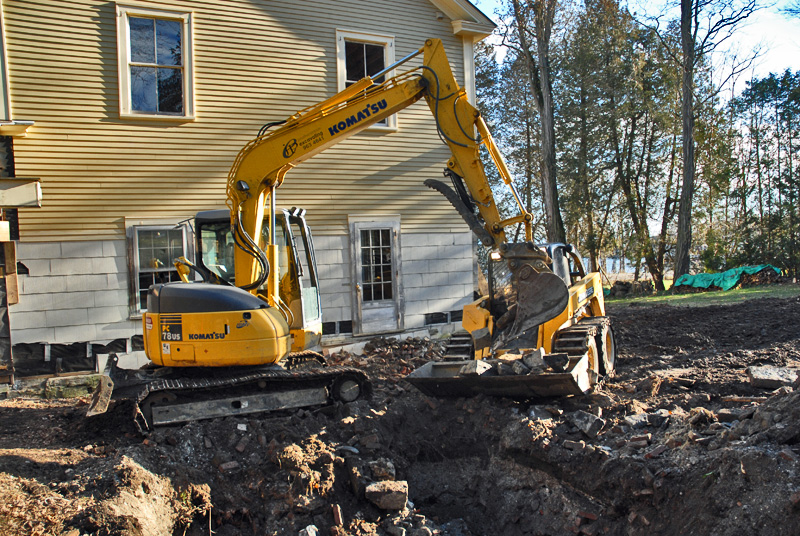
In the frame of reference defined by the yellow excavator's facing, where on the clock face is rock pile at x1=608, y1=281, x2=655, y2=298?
The rock pile is roughly at 10 o'clock from the yellow excavator.

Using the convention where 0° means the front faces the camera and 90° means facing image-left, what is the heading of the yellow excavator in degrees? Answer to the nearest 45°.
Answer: approximately 270°

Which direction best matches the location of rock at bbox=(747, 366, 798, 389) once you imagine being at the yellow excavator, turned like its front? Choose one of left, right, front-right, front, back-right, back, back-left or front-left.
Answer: front

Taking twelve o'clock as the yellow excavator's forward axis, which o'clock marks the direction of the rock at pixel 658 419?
The rock is roughly at 1 o'clock from the yellow excavator.

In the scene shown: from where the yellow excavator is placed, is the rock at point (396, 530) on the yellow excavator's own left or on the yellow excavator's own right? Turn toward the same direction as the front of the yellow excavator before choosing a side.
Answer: on the yellow excavator's own right

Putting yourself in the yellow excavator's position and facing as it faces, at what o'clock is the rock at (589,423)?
The rock is roughly at 1 o'clock from the yellow excavator.

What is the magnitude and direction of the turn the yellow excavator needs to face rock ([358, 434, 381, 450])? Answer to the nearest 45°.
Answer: approximately 45° to its right

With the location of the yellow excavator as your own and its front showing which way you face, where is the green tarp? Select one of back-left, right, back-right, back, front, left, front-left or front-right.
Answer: front-left

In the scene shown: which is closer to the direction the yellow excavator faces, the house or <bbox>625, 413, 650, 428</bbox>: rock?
the rock

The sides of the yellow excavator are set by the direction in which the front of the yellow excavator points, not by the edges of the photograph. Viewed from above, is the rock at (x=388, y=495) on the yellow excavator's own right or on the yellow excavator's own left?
on the yellow excavator's own right

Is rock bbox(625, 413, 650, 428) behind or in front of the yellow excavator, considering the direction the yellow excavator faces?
in front
